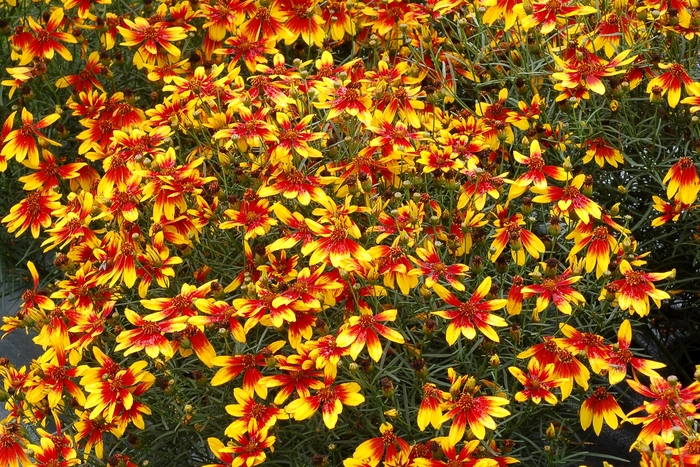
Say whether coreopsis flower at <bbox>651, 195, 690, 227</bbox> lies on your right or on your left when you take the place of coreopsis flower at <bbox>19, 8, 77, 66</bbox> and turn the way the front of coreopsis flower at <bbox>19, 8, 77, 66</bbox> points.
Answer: on your left

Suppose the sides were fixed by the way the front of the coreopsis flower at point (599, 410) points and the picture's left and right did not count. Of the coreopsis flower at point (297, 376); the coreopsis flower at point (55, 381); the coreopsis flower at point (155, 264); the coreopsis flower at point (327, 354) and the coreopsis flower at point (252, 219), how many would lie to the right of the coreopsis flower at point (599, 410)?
5

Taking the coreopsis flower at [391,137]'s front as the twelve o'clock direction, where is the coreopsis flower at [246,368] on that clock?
the coreopsis flower at [246,368] is roughly at 1 o'clock from the coreopsis flower at [391,137].

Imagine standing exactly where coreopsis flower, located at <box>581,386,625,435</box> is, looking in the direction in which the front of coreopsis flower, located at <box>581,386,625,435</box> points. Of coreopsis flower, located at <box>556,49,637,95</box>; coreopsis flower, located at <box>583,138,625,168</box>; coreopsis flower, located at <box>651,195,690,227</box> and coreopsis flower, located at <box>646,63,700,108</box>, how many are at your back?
4

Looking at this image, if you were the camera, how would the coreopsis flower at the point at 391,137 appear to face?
facing the viewer

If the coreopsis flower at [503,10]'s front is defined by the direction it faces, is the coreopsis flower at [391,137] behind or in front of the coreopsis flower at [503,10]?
in front

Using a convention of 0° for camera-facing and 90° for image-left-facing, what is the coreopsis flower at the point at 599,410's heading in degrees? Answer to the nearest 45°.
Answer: approximately 0°

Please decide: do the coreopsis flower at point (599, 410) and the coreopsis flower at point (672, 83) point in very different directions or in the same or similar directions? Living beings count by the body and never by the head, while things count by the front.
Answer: same or similar directions

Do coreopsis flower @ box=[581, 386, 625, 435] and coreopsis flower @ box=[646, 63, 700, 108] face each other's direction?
no

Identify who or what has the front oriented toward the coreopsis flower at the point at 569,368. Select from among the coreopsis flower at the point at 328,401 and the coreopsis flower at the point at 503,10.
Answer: the coreopsis flower at the point at 503,10

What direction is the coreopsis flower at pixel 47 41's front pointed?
toward the camera

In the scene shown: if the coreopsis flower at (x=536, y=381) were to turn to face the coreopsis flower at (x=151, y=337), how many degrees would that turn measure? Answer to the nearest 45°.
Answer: approximately 90° to its right

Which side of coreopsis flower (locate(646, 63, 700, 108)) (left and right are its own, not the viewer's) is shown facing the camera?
front

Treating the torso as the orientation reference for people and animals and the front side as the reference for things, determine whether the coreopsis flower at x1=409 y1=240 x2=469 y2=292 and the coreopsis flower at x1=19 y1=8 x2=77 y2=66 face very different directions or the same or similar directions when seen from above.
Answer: same or similar directions

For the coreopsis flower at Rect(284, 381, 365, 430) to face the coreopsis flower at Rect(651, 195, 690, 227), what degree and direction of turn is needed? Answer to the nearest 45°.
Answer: approximately 135° to its left

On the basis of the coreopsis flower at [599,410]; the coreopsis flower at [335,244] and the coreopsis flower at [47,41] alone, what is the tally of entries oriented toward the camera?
3

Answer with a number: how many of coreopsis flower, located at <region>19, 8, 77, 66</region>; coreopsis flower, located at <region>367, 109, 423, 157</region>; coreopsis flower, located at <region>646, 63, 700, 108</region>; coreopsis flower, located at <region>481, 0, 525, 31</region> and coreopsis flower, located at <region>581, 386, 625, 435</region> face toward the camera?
5

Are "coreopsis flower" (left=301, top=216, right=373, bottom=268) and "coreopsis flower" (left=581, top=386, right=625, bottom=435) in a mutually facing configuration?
no

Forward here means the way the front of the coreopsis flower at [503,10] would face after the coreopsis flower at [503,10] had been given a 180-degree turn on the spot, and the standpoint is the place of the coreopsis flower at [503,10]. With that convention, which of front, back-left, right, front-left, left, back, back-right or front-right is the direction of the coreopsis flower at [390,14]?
front-left

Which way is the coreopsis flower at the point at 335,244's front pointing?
toward the camera
